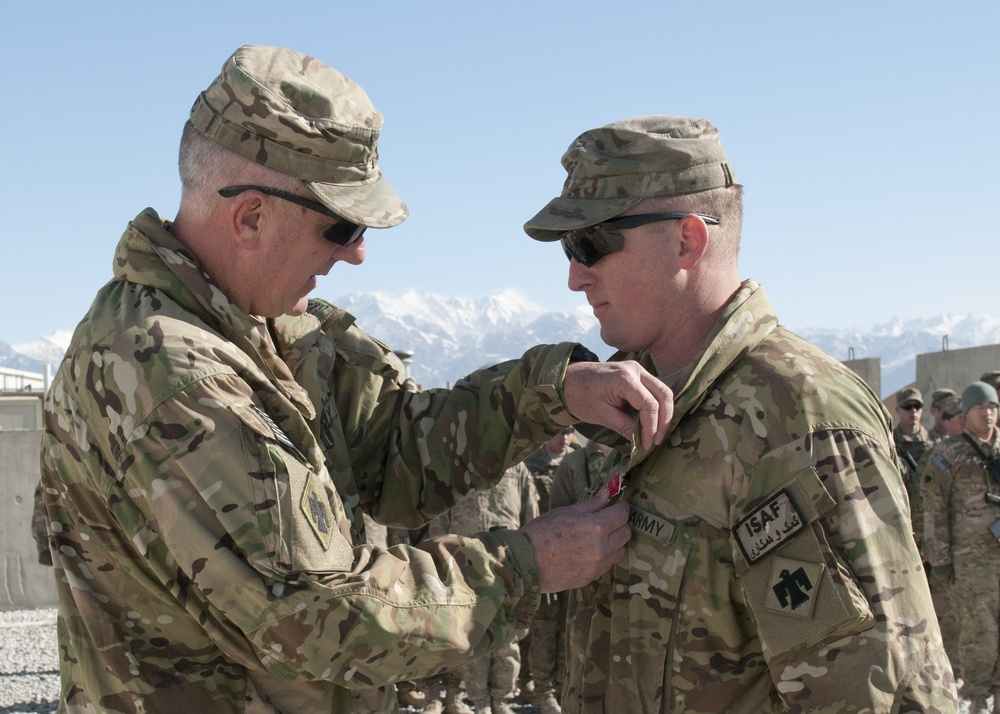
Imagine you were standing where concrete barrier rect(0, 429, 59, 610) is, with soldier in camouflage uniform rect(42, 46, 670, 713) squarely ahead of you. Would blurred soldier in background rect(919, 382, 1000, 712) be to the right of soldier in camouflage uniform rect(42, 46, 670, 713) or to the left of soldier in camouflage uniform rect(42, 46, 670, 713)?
left

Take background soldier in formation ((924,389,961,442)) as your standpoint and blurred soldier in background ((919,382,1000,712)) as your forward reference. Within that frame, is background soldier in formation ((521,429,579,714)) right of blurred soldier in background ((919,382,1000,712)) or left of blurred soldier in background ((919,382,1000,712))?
right

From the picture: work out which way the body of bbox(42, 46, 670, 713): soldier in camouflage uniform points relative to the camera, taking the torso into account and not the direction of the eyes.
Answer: to the viewer's right

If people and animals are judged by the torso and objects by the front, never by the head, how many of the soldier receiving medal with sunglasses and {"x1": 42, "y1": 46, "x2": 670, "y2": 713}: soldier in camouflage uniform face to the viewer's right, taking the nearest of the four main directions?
1

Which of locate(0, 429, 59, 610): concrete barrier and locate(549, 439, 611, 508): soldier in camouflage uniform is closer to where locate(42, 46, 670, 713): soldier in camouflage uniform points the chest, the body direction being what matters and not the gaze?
the soldier in camouflage uniform

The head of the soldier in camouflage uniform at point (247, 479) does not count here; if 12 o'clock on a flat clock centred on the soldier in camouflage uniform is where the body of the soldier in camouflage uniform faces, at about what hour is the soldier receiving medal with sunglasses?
The soldier receiving medal with sunglasses is roughly at 12 o'clock from the soldier in camouflage uniform.

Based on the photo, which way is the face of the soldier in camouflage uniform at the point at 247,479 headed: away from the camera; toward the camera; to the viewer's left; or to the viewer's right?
to the viewer's right

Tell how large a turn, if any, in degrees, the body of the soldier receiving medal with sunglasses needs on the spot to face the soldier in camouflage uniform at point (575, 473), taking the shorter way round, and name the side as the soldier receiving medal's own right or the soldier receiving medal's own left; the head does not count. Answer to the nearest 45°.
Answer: approximately 135° to the soldier receiving medal's own right

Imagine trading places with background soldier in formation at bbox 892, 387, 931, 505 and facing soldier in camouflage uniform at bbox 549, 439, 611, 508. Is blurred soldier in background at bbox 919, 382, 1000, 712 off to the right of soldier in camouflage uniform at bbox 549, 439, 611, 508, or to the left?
left

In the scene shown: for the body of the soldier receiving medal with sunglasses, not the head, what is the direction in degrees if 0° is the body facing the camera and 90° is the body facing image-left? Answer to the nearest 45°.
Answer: approximately 45°

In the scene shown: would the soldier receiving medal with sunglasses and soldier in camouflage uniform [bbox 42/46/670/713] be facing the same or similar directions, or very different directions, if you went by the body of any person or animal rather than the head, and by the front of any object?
very different directions
